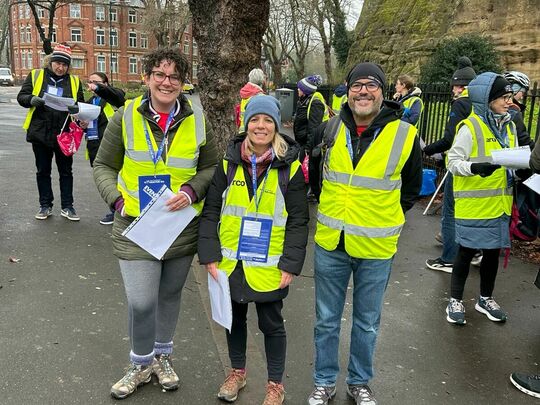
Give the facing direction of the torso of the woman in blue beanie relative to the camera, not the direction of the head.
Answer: toward the camera

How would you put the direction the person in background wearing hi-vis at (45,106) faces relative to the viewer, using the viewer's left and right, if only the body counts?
facing the viewer

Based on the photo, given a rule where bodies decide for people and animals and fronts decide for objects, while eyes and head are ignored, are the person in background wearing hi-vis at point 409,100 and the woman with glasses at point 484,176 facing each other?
no

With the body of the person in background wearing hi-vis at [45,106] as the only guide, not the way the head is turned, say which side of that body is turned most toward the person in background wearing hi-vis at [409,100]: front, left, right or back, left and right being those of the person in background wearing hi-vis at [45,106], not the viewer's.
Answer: left

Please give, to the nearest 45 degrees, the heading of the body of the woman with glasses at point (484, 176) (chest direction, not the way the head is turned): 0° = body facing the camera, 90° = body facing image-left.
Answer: approximately 315°

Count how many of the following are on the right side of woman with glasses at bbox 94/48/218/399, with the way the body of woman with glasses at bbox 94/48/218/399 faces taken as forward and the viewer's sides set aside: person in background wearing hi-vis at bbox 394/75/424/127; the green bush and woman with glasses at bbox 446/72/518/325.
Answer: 0

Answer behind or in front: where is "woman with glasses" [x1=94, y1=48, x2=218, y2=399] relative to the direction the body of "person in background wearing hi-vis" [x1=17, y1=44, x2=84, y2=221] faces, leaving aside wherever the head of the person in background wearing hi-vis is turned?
in front

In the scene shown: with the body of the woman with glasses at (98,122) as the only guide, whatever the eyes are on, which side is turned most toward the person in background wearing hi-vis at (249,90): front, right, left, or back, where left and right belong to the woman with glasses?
left

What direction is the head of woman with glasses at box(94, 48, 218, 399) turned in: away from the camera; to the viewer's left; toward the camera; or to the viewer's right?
toward the camera

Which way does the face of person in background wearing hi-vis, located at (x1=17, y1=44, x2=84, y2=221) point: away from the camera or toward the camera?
toward the camera

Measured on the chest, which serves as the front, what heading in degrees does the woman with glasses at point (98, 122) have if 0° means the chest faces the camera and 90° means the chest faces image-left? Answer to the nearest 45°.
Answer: approximately 45°

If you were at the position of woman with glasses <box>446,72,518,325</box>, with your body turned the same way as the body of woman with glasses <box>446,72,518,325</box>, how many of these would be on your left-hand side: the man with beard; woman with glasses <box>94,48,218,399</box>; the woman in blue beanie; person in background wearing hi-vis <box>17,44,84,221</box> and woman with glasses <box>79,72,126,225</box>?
0

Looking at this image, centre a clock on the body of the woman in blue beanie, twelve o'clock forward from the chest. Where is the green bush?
The green bush is roughly at 7 o'clock from the woman in blue beanie.

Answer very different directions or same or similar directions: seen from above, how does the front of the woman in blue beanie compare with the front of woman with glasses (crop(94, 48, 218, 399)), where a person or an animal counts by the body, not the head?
same or similar directions

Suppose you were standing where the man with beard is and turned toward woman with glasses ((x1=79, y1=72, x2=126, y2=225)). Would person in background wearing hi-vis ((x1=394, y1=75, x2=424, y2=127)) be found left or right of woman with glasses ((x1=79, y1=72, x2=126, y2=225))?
right

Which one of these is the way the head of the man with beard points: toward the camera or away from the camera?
toward the camera

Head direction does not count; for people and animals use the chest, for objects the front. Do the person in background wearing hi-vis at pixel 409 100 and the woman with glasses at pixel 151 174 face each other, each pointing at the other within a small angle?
no

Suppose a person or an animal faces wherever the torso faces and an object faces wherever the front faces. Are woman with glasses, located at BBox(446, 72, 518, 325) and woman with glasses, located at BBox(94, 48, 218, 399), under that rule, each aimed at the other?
no
